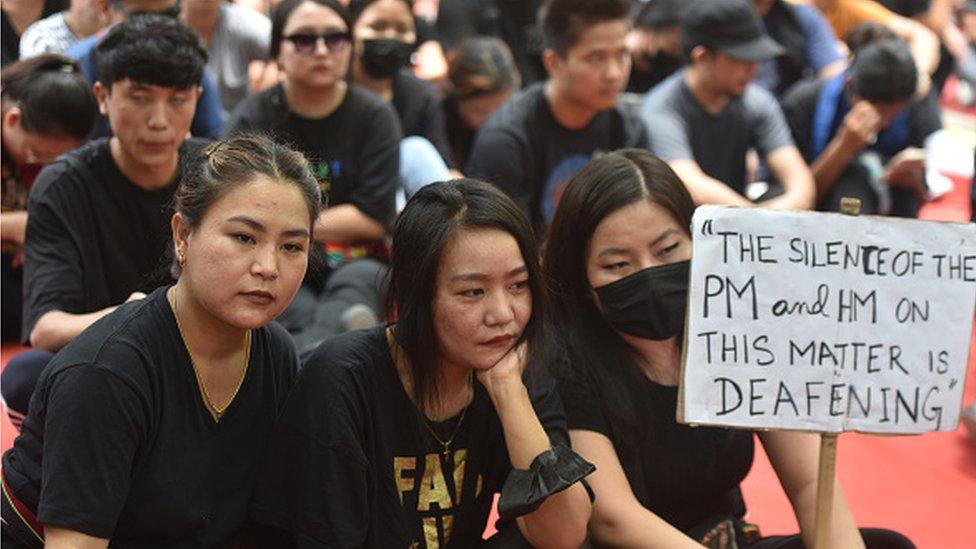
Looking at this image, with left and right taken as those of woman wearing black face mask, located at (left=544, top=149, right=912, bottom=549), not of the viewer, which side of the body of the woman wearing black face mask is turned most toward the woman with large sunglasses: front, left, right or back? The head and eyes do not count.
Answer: back

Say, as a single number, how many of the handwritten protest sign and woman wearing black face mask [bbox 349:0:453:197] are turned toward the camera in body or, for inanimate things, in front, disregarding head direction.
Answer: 2

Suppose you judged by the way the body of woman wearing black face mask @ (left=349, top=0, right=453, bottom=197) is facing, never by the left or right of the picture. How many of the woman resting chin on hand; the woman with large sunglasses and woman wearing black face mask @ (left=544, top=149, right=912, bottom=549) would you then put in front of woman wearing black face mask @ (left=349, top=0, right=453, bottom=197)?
3

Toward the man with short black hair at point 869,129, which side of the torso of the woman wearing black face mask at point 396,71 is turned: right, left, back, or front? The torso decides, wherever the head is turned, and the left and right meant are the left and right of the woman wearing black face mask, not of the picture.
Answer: left

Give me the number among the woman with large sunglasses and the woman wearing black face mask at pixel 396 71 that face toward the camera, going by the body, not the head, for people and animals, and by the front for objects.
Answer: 2

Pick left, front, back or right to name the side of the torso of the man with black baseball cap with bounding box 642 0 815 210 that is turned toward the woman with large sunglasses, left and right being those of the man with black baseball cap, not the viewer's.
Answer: right

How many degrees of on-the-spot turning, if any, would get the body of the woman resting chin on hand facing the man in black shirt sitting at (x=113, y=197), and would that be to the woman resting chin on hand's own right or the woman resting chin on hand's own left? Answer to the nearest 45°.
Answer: approximately 180°

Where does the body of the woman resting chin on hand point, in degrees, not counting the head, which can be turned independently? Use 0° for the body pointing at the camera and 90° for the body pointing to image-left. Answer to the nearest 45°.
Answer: approximately 315°

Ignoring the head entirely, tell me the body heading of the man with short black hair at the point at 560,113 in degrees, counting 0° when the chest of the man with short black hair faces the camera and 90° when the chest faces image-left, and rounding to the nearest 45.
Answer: approximately 315°

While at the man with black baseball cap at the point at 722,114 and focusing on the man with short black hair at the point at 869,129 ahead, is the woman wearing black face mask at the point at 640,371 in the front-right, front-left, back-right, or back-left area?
back-right
